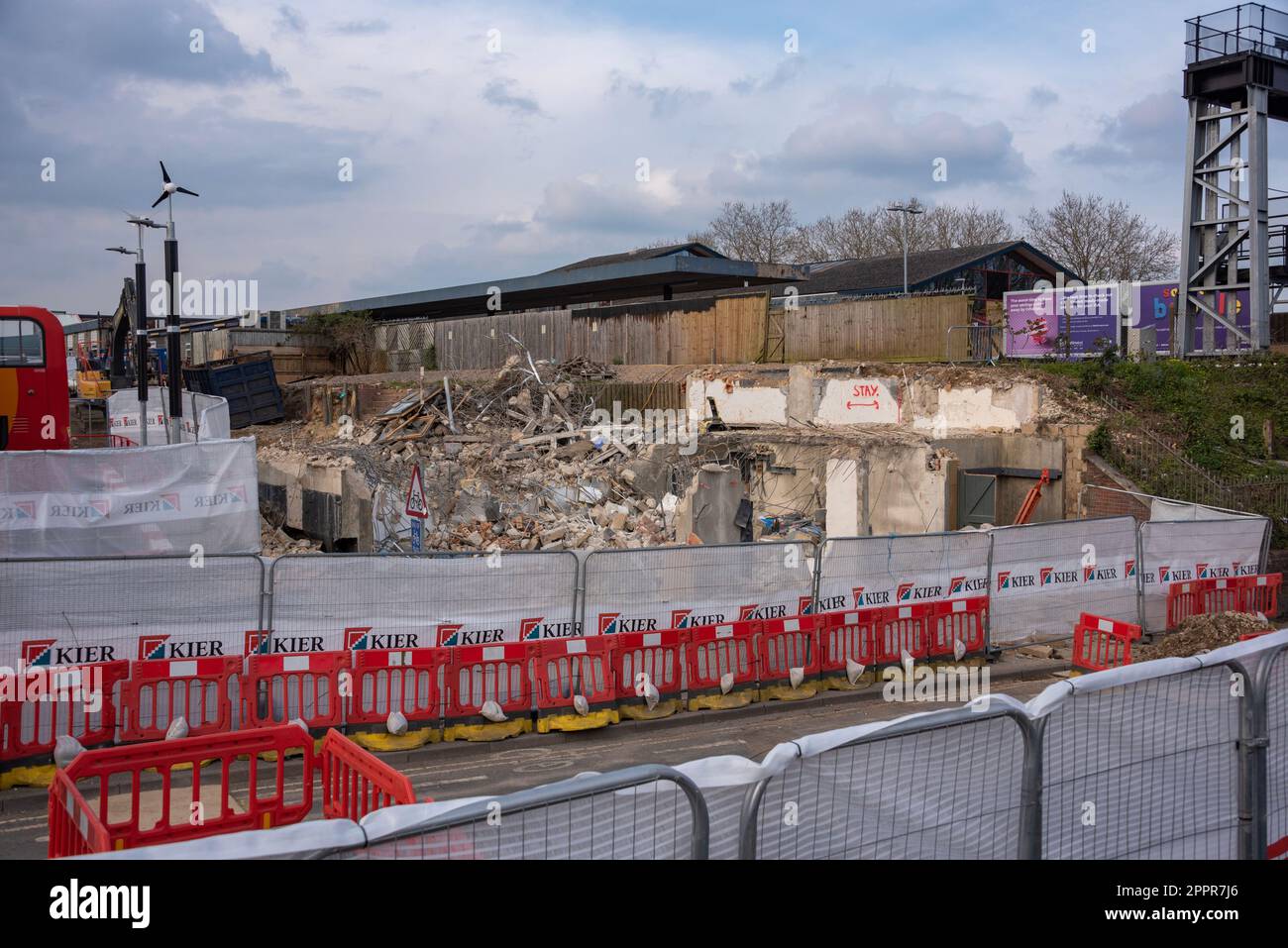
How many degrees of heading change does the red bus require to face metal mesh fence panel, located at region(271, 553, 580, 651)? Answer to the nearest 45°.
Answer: approximately 90° to its left

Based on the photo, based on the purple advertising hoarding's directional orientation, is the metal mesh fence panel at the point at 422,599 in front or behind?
in front

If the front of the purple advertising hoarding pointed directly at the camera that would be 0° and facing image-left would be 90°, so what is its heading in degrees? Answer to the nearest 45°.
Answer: approximately 0°

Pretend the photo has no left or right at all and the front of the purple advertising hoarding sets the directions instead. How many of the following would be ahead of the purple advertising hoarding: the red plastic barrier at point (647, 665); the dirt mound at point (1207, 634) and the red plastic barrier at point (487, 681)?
3

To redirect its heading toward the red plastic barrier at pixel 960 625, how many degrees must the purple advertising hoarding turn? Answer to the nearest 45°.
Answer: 0° — it already faces it

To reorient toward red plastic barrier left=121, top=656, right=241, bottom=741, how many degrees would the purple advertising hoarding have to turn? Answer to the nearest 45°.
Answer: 0° — it already faces it

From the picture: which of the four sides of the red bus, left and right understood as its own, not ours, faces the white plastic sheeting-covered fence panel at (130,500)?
left

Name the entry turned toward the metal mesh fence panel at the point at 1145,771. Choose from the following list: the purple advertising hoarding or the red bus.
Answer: the purple advertising hoarding

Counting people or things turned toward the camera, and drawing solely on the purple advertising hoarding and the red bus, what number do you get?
1
